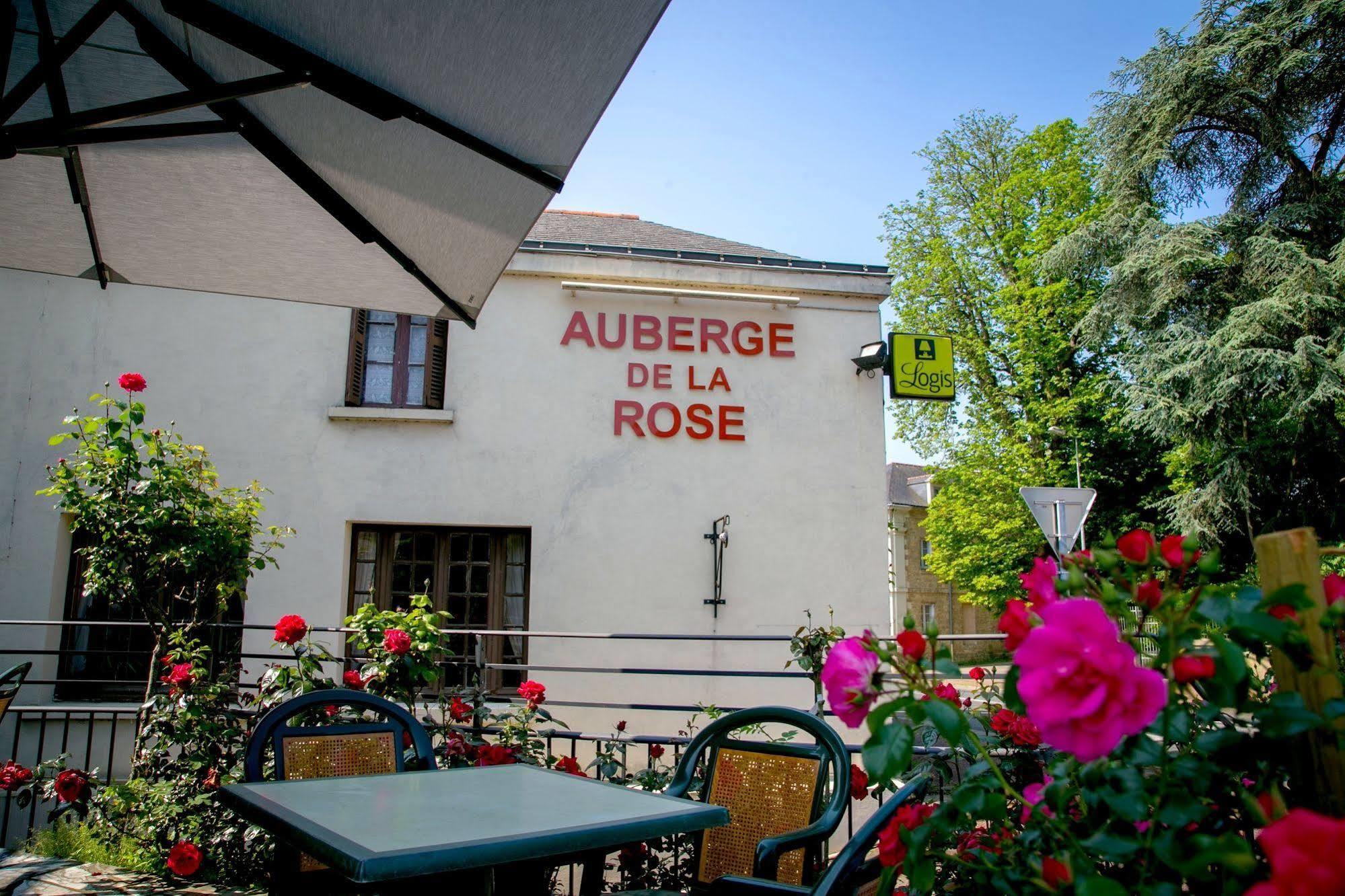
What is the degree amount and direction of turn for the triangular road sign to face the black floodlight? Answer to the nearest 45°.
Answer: approximately 90° to its left

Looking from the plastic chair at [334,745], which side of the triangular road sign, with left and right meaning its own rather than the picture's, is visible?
back

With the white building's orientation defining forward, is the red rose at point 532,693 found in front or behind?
in front

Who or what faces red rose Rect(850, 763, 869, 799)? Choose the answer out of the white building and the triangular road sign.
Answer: the white building

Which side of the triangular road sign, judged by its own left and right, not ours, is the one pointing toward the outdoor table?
back

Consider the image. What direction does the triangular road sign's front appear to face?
away from the camera

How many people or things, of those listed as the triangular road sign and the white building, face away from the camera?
1

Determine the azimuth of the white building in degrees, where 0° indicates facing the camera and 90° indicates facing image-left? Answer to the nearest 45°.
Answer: approximately 0°

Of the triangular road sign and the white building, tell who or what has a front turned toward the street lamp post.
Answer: the triangular road sign

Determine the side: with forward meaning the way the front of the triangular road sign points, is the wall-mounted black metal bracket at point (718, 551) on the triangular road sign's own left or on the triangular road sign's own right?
on the triangular road sign's own left

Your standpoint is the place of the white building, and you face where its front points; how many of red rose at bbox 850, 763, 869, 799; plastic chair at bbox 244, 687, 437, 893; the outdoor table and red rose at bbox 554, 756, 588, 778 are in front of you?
4

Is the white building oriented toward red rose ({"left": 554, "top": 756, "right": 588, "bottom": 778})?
yes

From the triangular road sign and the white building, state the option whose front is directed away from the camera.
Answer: the triangular road sign

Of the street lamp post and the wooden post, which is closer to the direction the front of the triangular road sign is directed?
the street lamp post

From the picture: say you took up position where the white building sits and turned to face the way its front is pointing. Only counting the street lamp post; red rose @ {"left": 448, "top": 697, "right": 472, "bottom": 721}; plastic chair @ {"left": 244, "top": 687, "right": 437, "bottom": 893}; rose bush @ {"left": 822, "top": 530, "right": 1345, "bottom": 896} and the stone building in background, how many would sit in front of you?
3
